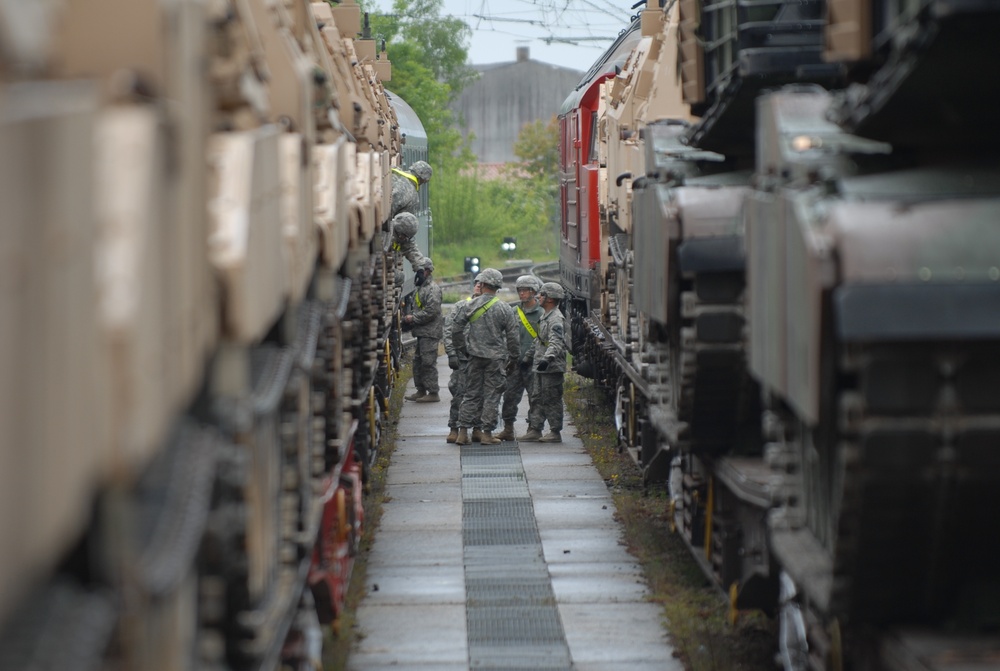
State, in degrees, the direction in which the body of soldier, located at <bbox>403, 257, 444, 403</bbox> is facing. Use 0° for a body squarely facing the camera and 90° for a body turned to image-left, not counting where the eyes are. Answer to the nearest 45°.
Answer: approximately 90°

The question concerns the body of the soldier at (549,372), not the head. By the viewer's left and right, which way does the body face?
facing to the left of the viewer

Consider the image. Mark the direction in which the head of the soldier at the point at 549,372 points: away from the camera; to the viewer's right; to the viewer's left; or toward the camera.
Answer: to the viewer's left

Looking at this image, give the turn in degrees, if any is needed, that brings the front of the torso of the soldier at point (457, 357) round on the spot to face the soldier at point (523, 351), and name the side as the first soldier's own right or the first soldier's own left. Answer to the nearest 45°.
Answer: approximately 45° to the first soldier's own left

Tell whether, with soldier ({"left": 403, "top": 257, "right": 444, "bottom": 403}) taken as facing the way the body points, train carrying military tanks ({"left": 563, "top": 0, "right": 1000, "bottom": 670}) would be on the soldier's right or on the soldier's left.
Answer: on the soldier's left

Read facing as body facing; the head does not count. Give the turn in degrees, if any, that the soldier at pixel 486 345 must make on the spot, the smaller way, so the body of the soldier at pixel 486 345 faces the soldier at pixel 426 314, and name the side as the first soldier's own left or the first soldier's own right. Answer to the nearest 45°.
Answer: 0° — they already face them
